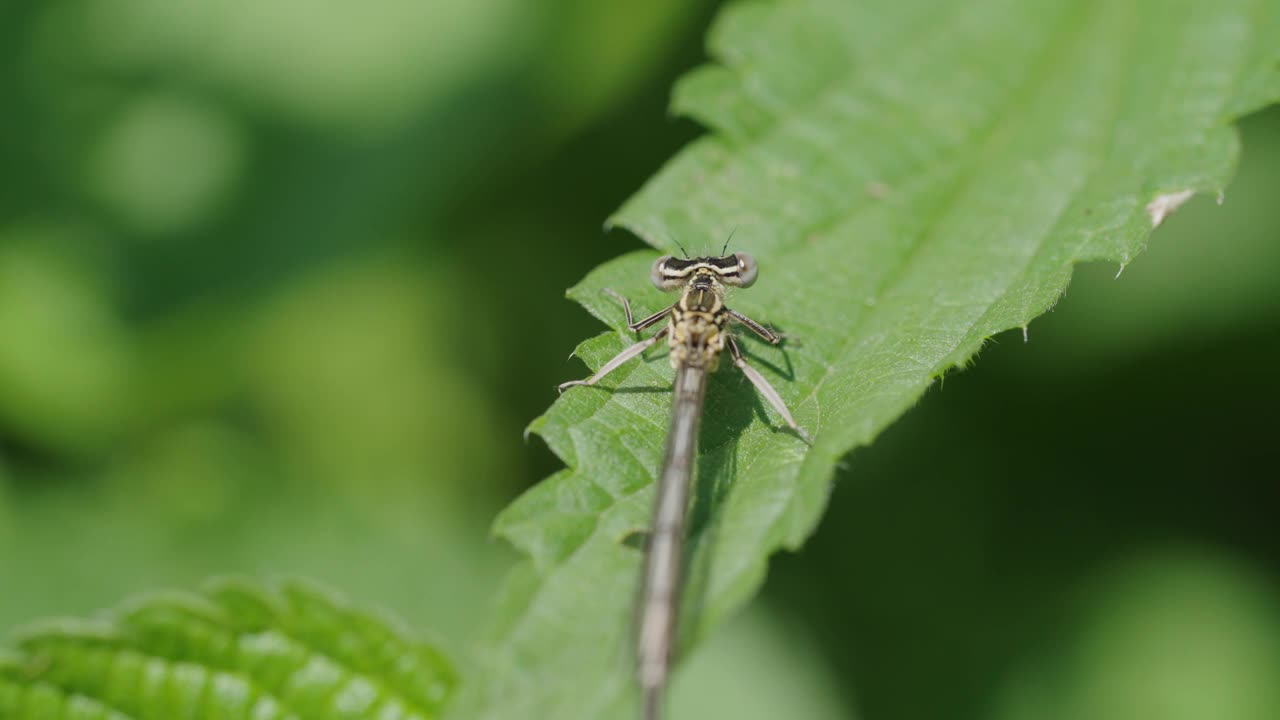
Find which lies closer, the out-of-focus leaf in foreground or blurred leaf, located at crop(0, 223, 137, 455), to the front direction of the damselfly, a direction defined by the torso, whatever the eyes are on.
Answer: the blurred leaf

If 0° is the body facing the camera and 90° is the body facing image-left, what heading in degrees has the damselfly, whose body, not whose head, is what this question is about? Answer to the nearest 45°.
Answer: approximately 180°

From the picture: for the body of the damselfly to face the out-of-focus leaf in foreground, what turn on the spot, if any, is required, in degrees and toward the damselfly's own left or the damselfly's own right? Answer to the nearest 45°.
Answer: approximately 90° to the damselfly's own left
